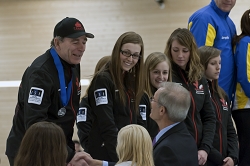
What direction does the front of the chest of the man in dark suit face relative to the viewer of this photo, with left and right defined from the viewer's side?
facing away from the viewer and to the left of the viewer

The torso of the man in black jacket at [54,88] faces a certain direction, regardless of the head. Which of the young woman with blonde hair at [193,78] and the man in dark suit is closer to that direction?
the man in dark suit

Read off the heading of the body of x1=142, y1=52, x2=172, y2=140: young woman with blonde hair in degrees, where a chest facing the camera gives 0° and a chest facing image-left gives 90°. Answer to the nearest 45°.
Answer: approximately 315°

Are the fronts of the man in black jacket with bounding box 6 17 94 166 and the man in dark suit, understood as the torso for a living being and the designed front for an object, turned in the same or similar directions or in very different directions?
very different directions

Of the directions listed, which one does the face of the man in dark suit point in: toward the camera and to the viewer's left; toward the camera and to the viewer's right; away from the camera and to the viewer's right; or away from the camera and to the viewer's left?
away from the camera and to the viewer's left
